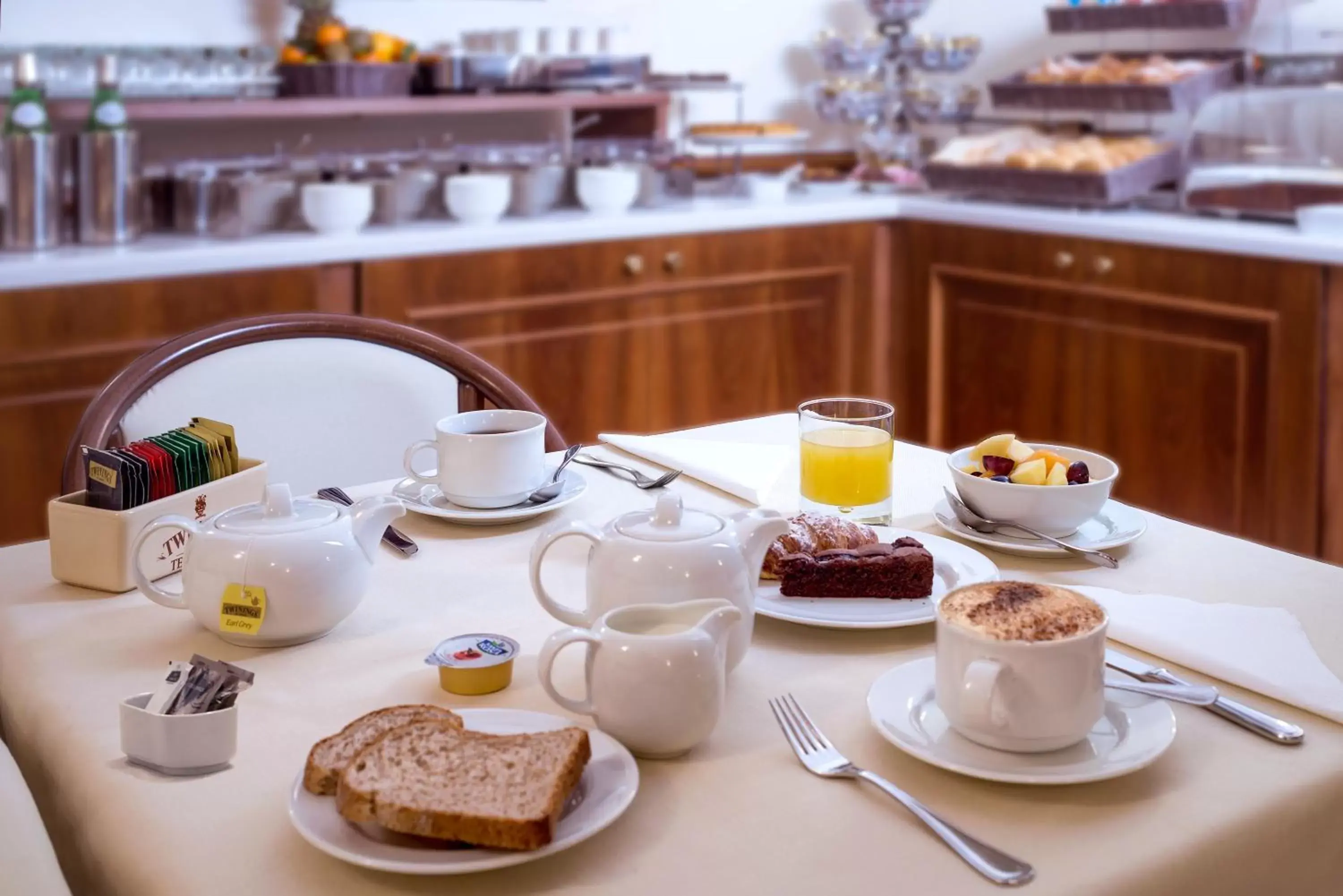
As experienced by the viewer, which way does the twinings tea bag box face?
facing the viewer and to the right of the viewer

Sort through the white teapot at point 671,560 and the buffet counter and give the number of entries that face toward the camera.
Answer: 1

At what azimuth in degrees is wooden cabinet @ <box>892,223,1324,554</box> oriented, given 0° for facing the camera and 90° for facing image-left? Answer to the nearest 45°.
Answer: approximately 45°

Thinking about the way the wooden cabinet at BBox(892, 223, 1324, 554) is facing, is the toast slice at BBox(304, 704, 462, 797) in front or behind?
in front

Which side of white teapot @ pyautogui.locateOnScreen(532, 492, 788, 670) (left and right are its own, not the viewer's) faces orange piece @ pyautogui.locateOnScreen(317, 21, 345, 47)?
left

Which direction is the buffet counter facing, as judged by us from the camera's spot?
facing the viewer

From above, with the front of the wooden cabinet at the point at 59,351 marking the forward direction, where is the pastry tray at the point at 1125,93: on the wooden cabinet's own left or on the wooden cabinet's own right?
on the wooden cabinet's own left

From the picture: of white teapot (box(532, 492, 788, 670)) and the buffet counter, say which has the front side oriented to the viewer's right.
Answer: the white teapot

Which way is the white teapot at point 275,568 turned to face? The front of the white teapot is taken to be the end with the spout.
to the viewer's right

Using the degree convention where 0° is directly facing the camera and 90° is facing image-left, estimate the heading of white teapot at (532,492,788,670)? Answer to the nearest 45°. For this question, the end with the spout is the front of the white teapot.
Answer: approximately 270°
